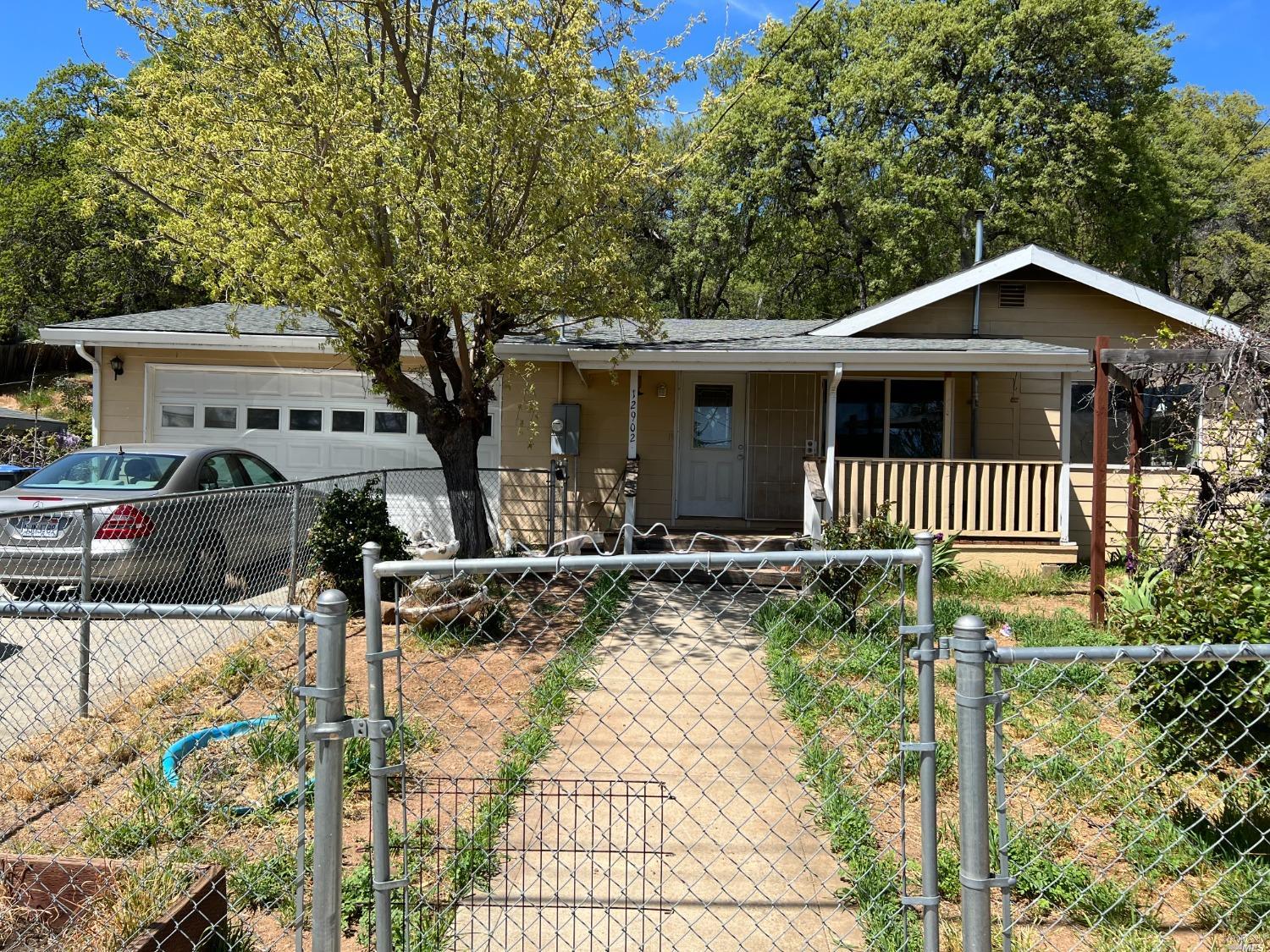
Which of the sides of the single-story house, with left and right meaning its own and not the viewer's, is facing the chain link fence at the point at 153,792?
front

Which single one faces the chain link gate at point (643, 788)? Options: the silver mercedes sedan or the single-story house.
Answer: the single-story house

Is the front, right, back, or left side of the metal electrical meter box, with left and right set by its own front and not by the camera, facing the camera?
front

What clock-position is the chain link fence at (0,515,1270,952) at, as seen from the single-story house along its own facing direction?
The chain link fence is roughly at 12 o'clock from the single-story house.

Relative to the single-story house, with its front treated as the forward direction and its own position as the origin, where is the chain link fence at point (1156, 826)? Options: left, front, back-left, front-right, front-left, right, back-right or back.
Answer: front

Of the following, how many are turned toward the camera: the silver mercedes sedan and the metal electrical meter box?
1

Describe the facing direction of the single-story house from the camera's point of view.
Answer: facing the viewer

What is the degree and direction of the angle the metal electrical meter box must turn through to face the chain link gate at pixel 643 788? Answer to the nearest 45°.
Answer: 0° — it already faces it

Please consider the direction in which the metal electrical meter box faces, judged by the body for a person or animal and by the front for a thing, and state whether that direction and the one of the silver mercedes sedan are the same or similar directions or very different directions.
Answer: very different directions

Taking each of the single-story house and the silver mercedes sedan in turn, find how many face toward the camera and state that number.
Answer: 1

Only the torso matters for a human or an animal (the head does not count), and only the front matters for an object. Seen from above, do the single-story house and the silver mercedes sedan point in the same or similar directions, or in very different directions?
very different directions

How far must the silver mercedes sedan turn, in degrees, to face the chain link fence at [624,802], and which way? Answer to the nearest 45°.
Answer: approximately 135° to its right

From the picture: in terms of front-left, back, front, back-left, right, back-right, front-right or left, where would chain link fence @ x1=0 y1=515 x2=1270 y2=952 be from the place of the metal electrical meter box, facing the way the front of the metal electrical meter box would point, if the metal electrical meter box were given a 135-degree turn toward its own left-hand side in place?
back-right

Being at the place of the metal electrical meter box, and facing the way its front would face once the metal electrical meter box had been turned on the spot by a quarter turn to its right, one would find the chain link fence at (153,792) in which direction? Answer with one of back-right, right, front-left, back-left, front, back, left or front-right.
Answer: left

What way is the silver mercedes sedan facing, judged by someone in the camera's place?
facing away from the viewer and to the right of the viewer

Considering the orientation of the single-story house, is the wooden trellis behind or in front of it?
in front

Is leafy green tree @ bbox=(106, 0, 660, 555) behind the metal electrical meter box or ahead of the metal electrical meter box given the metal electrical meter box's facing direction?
ahead
